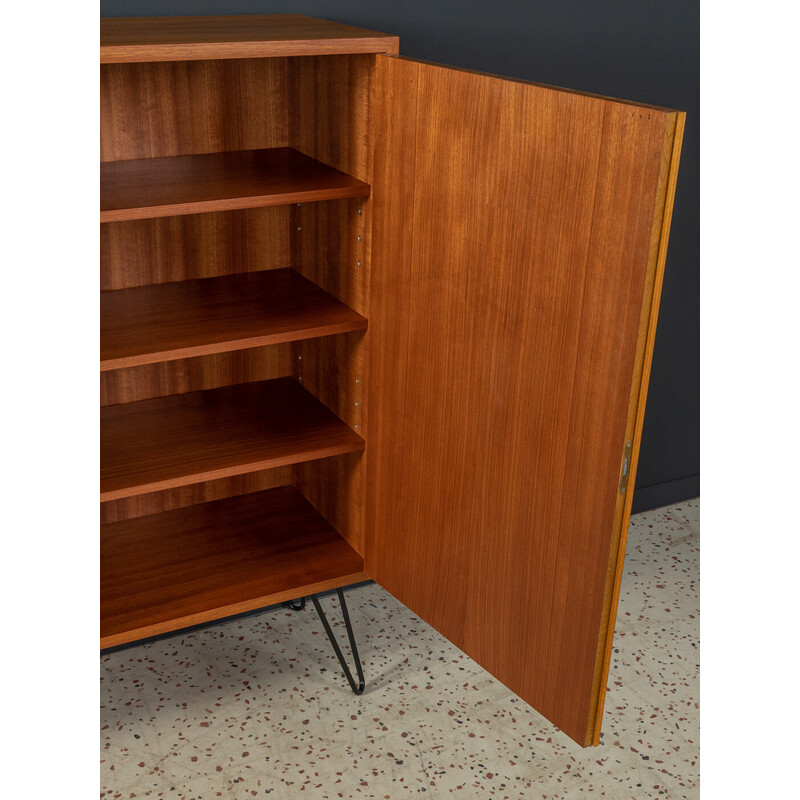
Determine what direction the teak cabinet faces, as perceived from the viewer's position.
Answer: facing the viewer and to the right of the viewer
